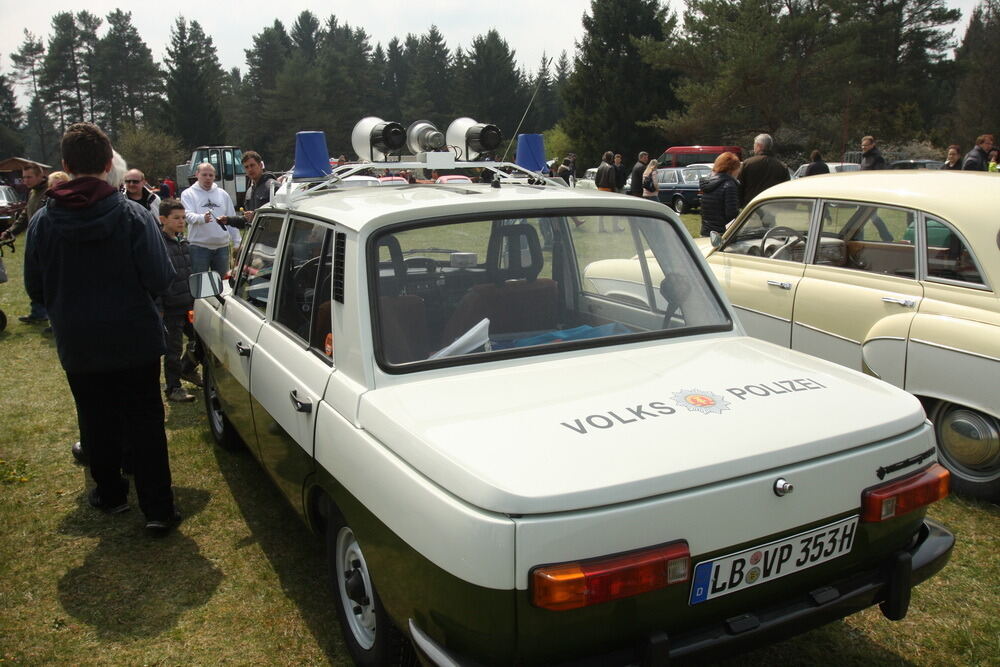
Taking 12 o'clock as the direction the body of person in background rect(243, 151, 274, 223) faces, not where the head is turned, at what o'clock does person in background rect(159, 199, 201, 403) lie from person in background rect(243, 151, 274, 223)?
person in background rect(159, 199, 201, 403) is roughly at 11 o'clock from person in background rect(243, 151, 274, 223).

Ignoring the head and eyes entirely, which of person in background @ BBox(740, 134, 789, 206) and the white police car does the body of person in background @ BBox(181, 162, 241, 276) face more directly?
the white police car

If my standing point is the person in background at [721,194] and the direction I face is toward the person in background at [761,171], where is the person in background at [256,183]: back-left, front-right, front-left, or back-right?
back-left

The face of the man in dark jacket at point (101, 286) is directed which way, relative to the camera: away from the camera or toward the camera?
away from the camera

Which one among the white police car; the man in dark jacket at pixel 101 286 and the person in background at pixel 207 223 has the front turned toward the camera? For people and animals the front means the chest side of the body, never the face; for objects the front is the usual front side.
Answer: the person in background

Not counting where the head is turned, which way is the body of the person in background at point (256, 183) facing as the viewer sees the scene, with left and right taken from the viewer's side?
facing the viewer and to the left of the viewer

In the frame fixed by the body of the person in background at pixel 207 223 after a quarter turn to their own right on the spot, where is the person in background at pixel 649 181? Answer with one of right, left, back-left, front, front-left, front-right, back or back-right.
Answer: back-right

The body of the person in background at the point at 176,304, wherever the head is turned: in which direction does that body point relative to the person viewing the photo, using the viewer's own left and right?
facing the viewer and to the right of the viewer

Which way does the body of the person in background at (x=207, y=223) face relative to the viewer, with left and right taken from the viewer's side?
facing the viewer

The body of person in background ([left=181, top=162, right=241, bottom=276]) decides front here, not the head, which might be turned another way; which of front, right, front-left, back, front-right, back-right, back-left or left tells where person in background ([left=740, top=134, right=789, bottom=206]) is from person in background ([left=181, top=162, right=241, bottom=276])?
left

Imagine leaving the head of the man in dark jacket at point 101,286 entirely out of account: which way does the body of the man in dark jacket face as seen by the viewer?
away from the camera

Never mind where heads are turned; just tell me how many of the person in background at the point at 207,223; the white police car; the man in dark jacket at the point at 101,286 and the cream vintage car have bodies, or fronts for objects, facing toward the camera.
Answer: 1

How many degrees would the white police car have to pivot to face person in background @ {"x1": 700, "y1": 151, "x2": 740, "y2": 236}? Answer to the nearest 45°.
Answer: approximately 45° to its right
